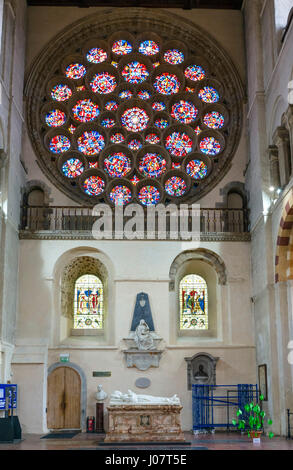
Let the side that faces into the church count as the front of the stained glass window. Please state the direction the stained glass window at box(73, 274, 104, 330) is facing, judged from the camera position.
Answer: facing the viewer

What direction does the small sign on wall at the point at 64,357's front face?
toward the camera

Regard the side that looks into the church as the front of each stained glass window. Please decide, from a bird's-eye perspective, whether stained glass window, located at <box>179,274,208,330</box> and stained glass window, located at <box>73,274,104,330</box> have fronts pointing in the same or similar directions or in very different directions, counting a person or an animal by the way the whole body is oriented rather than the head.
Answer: same or similar directions

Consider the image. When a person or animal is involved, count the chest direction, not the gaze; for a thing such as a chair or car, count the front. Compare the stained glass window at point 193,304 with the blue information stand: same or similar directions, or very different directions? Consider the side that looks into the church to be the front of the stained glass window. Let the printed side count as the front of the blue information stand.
same or similar directions

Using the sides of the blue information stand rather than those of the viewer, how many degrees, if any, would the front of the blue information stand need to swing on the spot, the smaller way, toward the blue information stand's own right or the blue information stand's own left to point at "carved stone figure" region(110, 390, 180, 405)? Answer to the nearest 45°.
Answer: approximately 90° to the blue information stand's own left

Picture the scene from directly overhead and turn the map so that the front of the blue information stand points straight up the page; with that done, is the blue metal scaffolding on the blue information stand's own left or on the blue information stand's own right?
on the blue information stand's own left

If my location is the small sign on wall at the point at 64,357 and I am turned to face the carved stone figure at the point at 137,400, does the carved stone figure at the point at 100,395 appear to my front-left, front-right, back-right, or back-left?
front-left

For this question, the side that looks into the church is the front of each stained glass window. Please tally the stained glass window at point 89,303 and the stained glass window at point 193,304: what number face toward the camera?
2

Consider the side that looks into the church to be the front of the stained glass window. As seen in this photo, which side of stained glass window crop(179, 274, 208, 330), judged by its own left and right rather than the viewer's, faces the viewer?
front

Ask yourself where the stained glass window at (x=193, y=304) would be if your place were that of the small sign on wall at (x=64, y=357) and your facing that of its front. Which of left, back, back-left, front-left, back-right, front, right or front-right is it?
left
